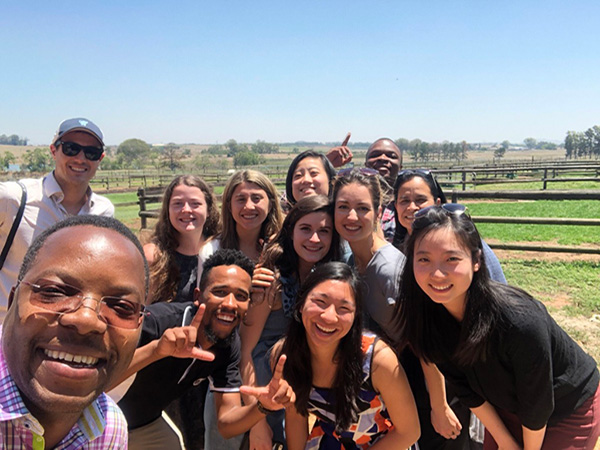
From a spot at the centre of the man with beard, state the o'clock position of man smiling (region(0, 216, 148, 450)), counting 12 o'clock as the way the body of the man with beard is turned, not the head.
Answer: The man smiling is roughly at 2 o'clock from the man with beard.

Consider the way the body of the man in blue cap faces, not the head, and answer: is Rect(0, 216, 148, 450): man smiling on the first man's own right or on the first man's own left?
on the first man's own right

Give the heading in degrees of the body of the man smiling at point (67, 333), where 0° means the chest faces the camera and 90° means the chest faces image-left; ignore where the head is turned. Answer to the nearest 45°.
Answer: approximately 0°

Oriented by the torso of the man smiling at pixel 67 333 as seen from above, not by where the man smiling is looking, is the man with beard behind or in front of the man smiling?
behind

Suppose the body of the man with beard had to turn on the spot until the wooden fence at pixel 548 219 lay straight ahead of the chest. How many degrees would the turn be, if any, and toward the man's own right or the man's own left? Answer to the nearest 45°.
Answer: approximately 90° to the man's own left

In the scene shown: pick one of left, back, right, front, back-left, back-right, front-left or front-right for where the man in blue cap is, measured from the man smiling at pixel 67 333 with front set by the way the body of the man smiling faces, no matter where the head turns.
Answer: back

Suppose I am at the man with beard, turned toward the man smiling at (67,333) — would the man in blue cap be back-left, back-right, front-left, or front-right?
back-right
